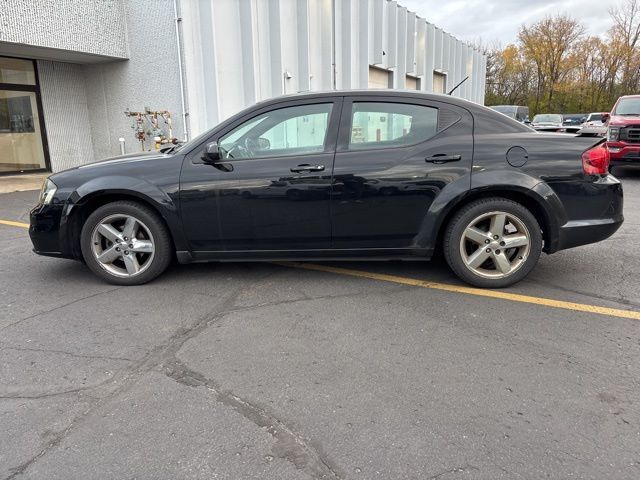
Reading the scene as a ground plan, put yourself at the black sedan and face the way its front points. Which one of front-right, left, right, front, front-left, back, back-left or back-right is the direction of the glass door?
front-right

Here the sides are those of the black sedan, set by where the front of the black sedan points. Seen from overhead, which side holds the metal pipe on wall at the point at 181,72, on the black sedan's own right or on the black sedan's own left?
on the black sedan's own right

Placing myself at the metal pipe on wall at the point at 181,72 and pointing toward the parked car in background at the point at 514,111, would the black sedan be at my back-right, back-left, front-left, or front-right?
back-right

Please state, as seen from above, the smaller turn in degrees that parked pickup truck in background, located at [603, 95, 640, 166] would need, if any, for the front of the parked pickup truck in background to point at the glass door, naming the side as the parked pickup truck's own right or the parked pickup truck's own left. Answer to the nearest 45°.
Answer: approximately 45° to the parked pickup truck's own right

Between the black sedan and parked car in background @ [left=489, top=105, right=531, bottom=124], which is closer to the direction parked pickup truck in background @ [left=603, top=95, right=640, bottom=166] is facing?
the black sedan

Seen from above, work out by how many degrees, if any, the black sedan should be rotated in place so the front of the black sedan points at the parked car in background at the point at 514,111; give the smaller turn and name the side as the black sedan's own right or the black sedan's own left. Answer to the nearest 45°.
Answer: approximately 135° to the black sedan's own right

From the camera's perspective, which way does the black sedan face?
to the viewer's left

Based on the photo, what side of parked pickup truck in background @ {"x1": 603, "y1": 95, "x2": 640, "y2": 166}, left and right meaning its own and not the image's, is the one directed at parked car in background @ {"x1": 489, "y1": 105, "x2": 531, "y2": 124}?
back

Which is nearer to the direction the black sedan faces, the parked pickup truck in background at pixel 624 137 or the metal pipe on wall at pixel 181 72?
the metal pipe on wall

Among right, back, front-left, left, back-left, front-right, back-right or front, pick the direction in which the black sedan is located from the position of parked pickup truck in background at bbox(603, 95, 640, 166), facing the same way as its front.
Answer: front

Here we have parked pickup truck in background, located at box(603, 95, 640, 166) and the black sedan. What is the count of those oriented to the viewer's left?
1

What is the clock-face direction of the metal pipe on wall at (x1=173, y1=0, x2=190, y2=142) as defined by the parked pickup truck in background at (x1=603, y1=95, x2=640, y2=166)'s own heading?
The metal pipe on wall is roughly at 2 o'clock from the parked pickup truck in background.

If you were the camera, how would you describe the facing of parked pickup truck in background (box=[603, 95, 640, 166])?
facing the viewer
